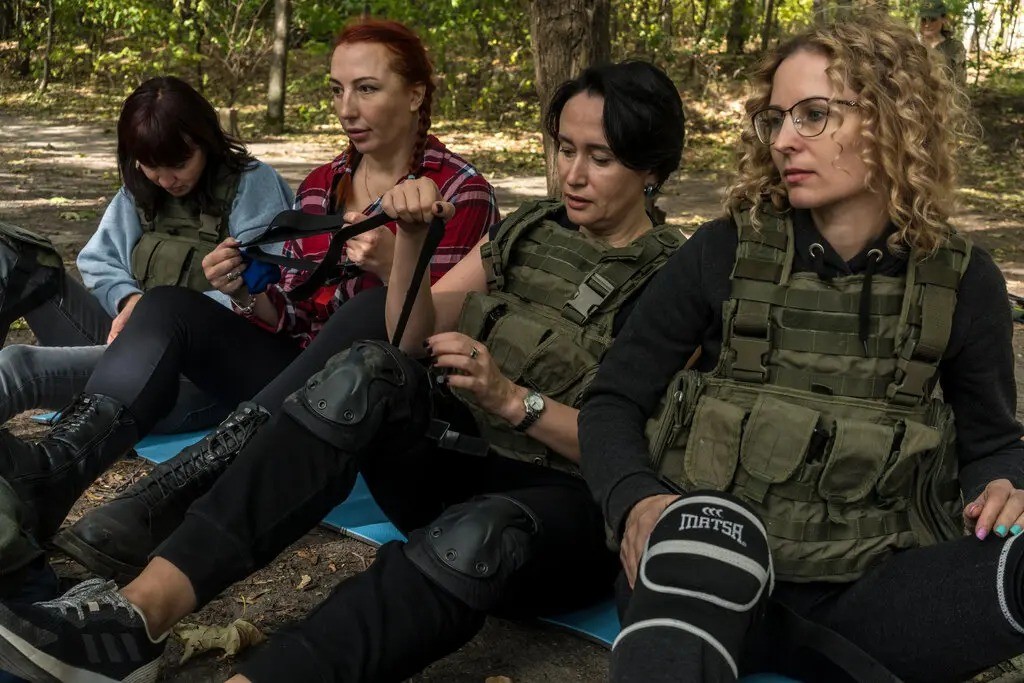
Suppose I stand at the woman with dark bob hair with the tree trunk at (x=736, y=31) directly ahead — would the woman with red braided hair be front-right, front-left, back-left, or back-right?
front-left

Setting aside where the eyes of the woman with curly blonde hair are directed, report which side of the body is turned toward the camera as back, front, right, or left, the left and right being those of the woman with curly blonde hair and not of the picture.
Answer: front

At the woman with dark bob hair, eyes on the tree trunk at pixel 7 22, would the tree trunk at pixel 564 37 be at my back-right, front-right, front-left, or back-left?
front-right

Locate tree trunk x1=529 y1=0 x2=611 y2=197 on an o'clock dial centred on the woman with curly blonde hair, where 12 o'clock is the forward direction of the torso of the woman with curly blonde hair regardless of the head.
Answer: The tree trunk is roughly at 5 o'clock from the woman with curly blonde hair.

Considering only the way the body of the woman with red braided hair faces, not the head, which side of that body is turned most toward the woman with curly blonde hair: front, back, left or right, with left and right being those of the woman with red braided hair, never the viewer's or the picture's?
left

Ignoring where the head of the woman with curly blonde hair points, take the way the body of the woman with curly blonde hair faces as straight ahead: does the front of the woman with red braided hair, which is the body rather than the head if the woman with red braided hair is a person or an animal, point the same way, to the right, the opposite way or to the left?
the same way

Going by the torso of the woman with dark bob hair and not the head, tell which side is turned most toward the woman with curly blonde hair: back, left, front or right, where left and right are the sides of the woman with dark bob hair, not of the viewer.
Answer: left

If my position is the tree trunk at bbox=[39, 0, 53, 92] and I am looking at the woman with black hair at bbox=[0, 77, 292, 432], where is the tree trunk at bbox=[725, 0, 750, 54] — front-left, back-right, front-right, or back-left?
front-left

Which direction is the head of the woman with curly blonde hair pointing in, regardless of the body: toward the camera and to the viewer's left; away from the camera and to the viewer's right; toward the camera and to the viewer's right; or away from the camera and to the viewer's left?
toward the camera and to the viewer's left

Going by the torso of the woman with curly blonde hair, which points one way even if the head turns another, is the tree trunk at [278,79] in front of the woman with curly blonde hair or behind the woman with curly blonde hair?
behind

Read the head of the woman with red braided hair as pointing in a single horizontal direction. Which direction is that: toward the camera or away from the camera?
toward the camera

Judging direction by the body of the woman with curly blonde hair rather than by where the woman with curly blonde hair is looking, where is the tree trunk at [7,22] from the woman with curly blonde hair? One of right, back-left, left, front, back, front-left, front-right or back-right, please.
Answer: back-right

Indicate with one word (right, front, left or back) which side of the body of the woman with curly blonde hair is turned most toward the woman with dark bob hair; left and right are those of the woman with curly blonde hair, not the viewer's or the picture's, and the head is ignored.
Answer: right

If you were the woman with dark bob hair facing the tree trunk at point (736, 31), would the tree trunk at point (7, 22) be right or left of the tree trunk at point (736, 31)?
left

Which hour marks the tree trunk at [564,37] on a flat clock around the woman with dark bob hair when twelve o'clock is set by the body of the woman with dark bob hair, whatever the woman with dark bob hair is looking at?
The tree trunk is roughly at 5 o'clock from the woman with dark bob hair.

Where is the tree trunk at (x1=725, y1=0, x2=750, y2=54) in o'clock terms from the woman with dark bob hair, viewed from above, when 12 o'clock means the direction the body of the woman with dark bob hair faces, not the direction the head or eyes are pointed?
The tree trunk is roughly at 5 o'clock from the woman with dark bob hair.

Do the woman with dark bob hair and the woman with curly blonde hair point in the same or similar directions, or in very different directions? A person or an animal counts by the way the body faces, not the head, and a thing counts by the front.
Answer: same or similar directions

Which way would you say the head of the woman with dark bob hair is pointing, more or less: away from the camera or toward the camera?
toward the camera

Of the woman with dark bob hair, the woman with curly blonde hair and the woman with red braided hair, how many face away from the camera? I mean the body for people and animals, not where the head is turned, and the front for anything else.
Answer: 0

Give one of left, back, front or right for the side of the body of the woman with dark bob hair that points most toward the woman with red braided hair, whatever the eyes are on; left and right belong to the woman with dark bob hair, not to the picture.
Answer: right

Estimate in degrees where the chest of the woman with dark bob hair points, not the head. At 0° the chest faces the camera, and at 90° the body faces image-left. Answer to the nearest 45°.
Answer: approximately 45°

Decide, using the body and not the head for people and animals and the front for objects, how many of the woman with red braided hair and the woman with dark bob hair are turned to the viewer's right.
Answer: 0
